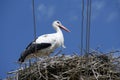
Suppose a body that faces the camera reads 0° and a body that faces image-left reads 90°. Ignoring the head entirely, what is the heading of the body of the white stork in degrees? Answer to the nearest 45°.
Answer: approximately 270°
